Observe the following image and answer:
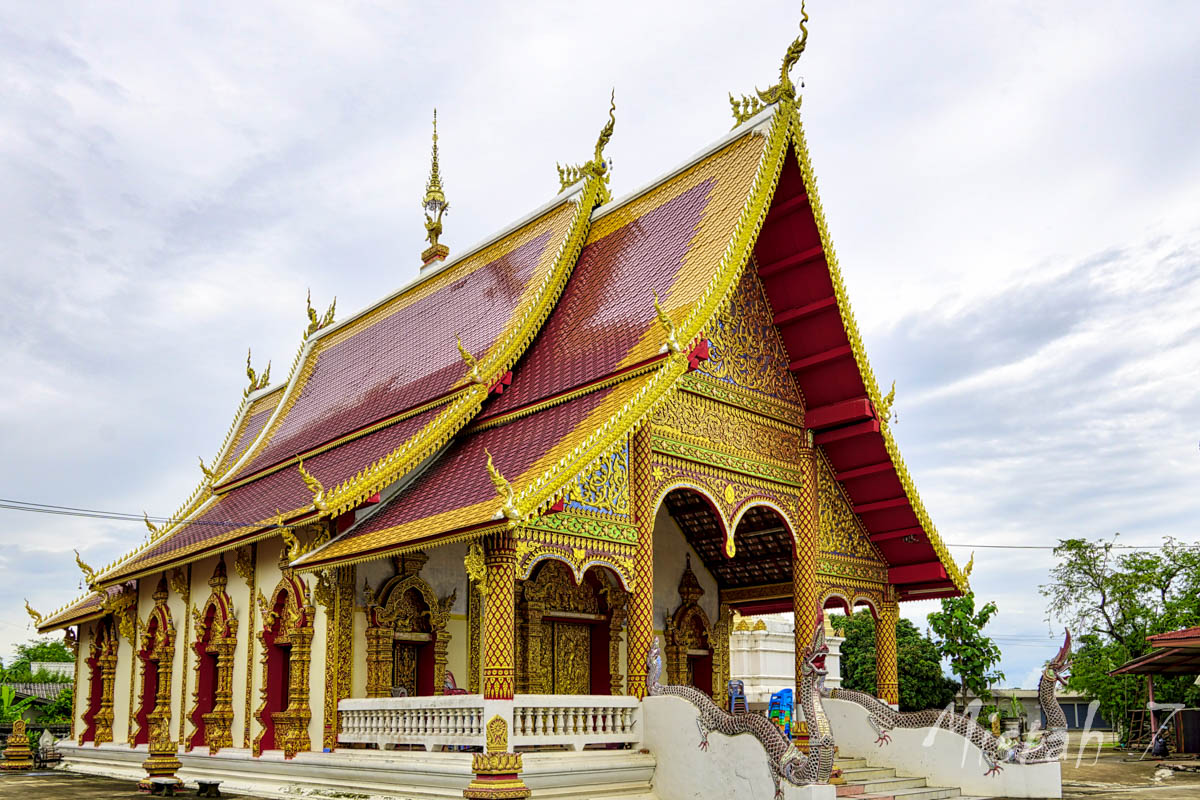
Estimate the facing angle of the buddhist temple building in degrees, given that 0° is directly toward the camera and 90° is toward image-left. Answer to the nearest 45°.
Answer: approximately 315°

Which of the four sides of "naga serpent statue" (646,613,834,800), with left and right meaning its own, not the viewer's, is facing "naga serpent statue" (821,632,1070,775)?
left

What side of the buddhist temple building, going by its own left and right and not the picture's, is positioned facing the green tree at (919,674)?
left

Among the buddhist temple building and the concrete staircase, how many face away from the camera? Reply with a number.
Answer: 0

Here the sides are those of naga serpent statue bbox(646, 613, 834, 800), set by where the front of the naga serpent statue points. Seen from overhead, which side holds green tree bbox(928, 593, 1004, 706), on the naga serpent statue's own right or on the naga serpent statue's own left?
on the naga serpent statue's own left

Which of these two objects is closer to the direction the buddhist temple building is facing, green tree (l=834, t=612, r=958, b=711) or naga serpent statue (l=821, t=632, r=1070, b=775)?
the naga serpent statue

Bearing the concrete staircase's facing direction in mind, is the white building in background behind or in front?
behind

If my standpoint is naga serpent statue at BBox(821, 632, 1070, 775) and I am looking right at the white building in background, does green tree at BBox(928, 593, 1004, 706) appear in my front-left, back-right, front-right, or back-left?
front-right

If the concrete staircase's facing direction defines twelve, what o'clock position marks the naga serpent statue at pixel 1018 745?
The naga serpent statue is roughly at 10 o'clock from the concrete staircase.

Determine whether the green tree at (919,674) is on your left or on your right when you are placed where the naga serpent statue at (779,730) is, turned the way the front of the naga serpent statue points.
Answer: on your left

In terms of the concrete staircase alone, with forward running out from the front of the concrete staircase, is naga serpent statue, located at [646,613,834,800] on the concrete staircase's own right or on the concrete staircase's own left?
on the concrete staircase's own right

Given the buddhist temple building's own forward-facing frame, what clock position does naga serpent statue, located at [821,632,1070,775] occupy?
The naga serpent statue is roughly at 11 o'clock from the buddhist temple building.

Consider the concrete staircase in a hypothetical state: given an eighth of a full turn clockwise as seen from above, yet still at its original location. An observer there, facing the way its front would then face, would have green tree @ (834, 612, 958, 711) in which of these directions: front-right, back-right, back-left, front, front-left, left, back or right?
back

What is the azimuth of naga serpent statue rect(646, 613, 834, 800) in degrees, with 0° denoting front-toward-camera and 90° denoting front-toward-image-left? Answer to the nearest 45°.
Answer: approximately 315°

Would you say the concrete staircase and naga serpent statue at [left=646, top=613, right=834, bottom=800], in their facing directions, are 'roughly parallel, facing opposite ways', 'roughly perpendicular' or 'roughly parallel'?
roughly parallel
